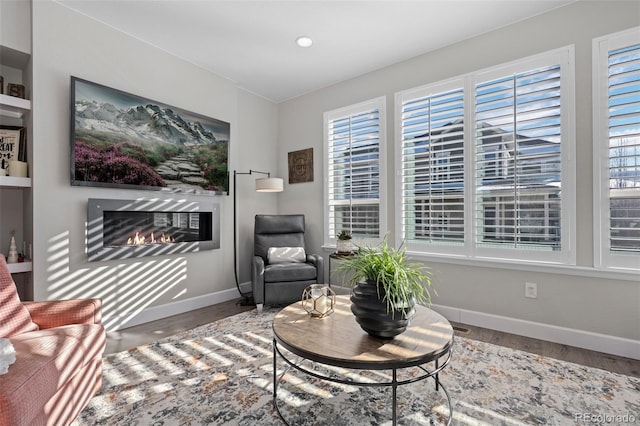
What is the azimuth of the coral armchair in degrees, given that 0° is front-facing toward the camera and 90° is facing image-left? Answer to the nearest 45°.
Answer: approximately 315°

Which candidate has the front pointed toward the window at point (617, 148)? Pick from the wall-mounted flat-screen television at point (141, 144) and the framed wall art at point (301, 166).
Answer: the wall-mounted flat-screen television at point (141, 144)

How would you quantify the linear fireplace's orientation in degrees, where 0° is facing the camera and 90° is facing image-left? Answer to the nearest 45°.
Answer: approximately 315°

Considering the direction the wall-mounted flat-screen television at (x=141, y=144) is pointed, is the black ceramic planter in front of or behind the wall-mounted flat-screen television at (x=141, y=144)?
in front

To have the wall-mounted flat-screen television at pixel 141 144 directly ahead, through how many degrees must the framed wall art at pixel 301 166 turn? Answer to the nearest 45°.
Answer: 0° — it already faces it

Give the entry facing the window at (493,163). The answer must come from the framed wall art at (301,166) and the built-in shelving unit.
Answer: the built-in shelving unit

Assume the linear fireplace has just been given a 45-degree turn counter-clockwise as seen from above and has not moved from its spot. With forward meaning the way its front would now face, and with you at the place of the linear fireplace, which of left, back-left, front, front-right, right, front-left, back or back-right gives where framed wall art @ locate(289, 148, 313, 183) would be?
front

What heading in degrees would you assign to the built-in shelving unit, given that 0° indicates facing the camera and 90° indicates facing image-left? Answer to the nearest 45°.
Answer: approximately 315°

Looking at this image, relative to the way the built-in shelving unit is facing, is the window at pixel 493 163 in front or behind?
in front

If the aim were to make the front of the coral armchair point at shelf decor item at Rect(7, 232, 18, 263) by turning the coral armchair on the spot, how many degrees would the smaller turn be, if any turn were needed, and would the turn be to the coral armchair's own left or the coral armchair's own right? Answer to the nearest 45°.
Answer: approximately 135° to the coral armchair's own left

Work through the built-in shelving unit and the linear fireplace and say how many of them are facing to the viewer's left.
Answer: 0
